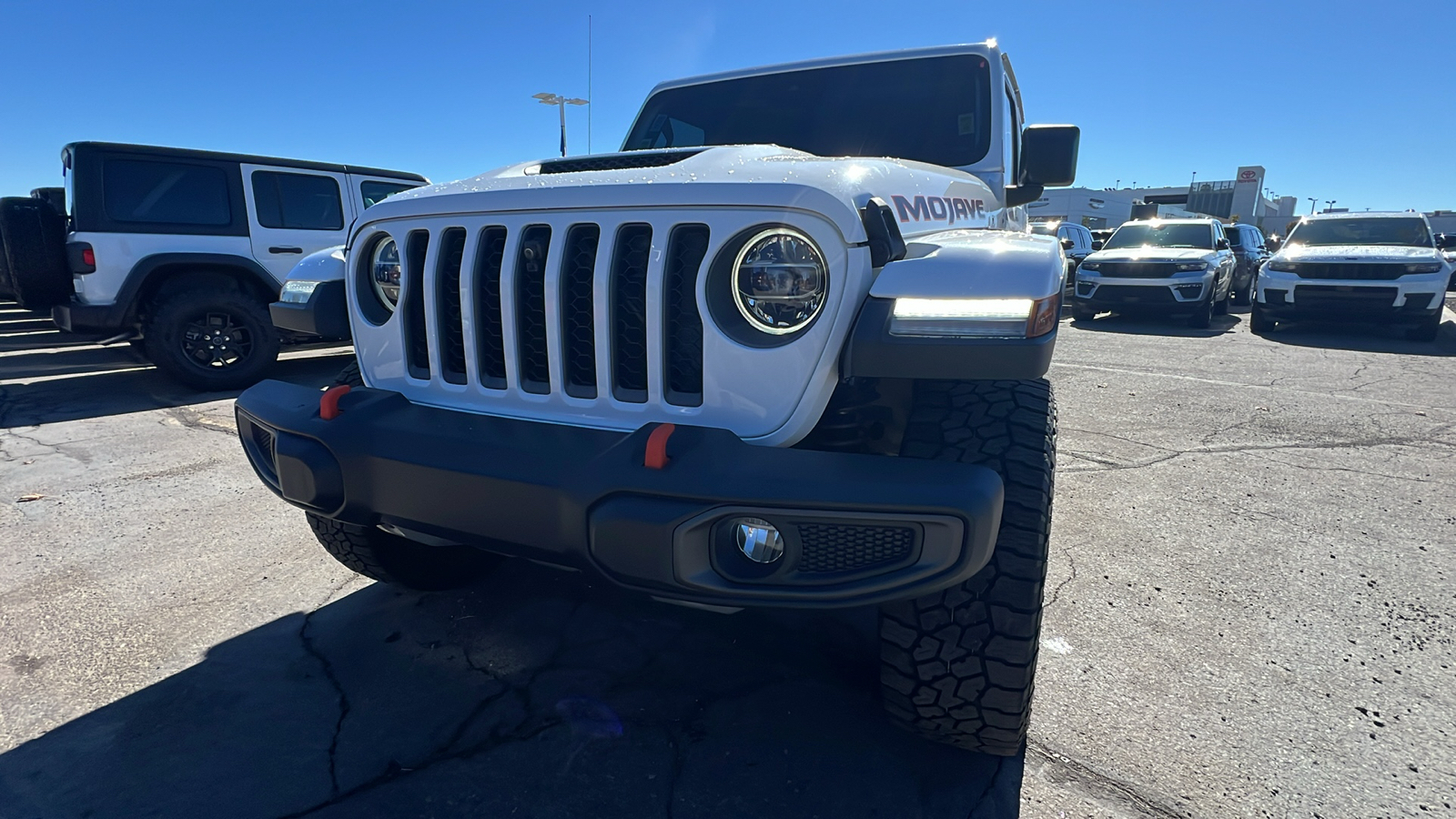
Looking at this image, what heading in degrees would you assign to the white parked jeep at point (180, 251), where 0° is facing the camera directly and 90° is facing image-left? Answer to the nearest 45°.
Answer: approximately 270°

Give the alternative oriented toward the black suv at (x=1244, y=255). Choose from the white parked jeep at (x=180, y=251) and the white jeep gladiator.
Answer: the white parked jeep

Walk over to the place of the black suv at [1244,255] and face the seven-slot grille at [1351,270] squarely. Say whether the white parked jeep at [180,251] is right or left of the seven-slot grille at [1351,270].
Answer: right

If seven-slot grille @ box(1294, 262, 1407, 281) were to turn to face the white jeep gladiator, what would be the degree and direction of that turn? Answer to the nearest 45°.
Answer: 0° — it already faces it

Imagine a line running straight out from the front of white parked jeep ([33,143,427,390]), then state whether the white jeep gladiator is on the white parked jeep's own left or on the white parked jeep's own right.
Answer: on the white parked jeep's own right

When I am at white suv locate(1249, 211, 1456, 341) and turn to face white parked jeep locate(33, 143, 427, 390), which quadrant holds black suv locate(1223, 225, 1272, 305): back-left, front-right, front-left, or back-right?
back-right

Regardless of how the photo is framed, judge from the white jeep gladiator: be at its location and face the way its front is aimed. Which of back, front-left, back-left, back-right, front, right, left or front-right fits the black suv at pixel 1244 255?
back

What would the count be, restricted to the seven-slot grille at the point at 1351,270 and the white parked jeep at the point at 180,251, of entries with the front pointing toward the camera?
1

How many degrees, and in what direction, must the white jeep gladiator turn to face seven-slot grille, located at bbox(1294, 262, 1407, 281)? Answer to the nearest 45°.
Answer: approximately 180°

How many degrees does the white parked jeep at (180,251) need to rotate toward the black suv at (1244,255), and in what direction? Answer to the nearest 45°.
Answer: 0° — it already faces it
